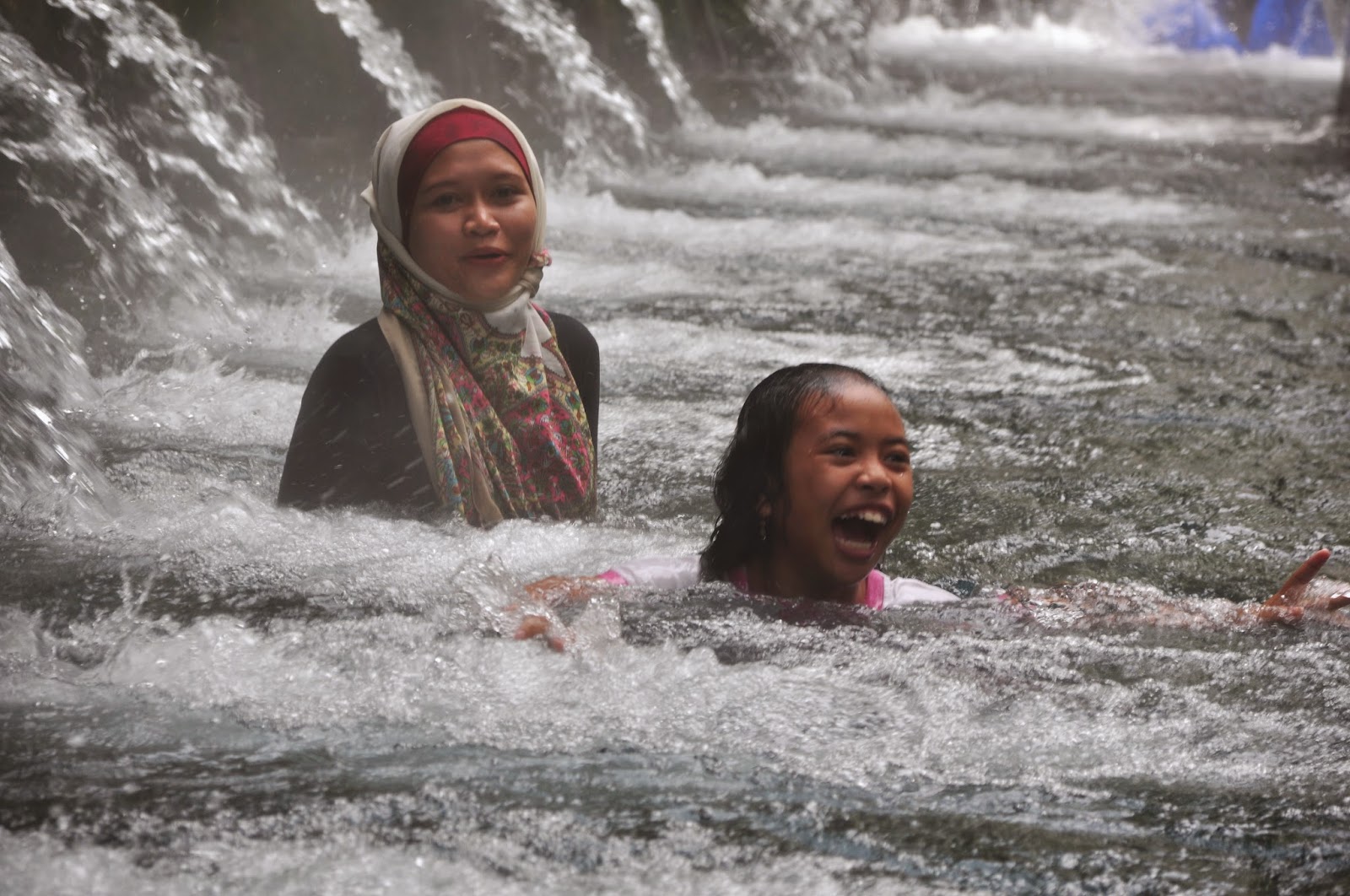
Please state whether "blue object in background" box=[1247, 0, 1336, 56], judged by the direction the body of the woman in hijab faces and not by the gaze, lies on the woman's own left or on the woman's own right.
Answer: on the woman's own left

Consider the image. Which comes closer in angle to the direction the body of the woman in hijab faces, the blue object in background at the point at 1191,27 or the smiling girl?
the smiling girl

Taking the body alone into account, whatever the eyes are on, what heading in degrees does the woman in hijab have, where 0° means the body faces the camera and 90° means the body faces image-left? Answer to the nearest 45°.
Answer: approximately 315°

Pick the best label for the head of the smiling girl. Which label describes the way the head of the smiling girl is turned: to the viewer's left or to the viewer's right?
to the viewer's right

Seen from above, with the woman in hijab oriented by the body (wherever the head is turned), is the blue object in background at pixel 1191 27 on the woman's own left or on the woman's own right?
on the woman's own left

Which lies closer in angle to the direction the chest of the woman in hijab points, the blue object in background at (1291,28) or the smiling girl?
the smiling girl
